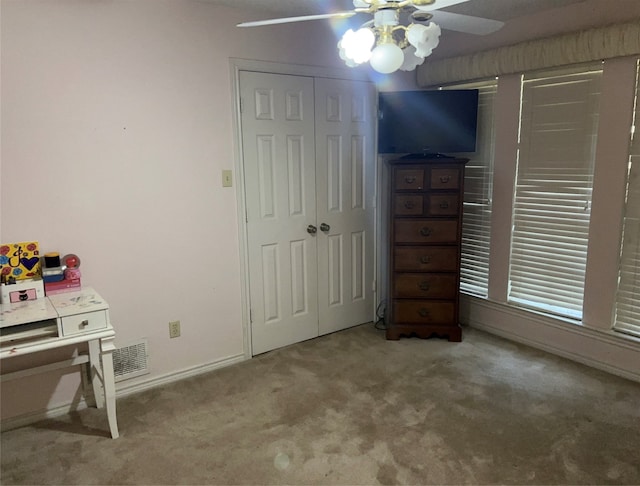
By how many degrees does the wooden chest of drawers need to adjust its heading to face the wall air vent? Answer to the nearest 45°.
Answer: approximately 45° to its right

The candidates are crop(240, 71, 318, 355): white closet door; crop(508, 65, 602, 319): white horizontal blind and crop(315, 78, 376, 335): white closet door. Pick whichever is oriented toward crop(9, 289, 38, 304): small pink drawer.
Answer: the white horizontal blind

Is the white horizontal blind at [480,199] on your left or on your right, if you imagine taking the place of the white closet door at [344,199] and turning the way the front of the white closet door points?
on your left

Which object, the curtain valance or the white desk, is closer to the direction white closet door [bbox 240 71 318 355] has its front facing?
the curtain valance

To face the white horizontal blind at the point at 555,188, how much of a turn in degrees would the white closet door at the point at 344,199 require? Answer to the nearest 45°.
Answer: approximately 45° to its left

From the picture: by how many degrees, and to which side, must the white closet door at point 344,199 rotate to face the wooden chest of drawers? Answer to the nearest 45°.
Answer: approximately 45° to its left

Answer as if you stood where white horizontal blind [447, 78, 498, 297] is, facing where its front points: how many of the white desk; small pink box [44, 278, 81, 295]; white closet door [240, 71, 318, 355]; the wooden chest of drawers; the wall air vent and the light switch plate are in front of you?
6

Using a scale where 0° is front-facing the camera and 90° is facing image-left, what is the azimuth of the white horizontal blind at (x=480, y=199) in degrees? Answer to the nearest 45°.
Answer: approximately 45°

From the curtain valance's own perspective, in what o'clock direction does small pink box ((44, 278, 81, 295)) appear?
The small pink box is roughly at 12 o'clock from the curtain valance.

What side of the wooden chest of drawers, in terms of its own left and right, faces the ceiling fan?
front

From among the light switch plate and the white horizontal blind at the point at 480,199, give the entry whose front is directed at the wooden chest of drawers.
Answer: the white horizontal blind

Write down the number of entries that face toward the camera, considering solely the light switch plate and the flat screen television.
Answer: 2

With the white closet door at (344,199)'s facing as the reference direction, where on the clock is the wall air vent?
The wall air vent is roughly at 3 o'clock from the white closet door.

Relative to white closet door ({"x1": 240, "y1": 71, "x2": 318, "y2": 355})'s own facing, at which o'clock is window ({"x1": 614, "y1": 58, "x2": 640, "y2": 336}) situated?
The window is roughly at 11 o'clock from the white closet door.

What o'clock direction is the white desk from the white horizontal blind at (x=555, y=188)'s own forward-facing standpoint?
The white desk is roughly at 12 o'clock from the white horizontal blind.

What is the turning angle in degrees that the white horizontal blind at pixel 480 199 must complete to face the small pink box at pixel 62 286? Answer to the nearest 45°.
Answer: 0° — it already faces it

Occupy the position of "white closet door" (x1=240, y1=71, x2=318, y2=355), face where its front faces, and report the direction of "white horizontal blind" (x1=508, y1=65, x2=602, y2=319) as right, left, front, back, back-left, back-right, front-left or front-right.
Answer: front-left

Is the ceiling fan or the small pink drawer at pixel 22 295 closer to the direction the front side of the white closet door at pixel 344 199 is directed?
the ceiling fan

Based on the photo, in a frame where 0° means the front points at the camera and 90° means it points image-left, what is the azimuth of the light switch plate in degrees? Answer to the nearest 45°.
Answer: approximately 0°

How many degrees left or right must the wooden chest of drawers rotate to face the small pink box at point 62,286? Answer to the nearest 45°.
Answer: approximately 45° to its right

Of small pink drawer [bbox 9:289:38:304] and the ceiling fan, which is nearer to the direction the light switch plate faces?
the ceiling fan
